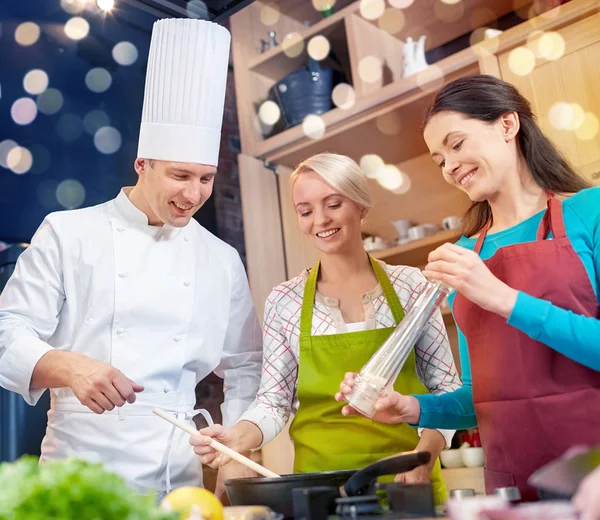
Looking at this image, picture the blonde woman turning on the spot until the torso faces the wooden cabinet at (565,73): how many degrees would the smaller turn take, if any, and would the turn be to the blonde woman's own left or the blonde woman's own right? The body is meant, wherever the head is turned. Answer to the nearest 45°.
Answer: approximately 135° to the blonde woman's own left

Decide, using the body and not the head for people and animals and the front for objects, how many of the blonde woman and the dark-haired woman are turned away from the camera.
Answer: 0

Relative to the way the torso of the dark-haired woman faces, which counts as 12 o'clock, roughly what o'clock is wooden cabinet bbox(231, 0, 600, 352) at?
The wooden cabinet is roughly at 4 o'clock from the dark-haired woman.

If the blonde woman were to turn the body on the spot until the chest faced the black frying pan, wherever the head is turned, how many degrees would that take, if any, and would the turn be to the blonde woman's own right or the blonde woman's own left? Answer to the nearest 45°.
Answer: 0° — they already face it

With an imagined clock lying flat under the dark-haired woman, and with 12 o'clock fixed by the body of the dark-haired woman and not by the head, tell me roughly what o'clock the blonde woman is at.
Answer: The blonde woman is roughly at 3 o'clock from the dark-haired woman.

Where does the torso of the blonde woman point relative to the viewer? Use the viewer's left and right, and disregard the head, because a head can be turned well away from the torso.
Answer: facing the viewer

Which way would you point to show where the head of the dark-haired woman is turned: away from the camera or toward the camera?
toward the camera

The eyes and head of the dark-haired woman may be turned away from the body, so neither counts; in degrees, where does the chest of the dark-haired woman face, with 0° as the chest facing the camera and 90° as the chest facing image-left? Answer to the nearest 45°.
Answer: approximately 45°

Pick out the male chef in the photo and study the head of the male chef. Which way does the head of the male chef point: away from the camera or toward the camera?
toward the camera

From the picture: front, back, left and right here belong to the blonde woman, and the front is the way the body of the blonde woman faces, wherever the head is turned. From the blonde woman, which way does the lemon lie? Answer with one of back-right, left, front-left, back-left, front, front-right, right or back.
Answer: front

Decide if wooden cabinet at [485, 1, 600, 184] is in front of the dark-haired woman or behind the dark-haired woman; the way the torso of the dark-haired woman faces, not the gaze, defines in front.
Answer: behind
